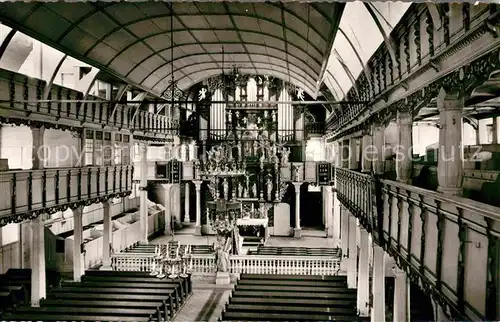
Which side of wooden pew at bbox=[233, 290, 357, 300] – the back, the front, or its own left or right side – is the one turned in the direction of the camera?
back

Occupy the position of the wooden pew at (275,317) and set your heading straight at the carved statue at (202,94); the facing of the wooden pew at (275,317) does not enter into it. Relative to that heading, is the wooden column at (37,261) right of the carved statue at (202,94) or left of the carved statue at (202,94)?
left

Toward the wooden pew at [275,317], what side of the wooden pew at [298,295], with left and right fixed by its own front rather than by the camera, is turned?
back

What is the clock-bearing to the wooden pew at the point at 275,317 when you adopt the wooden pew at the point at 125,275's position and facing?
the wooden pew at the point at 275,317 is roughly at 5 o'clock from the wooden pew at the point at 125,275.

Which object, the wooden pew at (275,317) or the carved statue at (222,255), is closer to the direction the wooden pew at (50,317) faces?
the carved statue

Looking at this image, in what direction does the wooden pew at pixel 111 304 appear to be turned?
away from the camera

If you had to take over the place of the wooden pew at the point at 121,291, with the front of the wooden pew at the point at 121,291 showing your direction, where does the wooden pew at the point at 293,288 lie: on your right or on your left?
on your right

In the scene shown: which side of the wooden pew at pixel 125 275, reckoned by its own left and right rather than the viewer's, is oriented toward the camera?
back

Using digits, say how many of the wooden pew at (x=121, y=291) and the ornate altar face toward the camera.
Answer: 1

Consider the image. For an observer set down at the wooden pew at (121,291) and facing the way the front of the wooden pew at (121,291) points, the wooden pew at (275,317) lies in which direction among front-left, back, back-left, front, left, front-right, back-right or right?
back-right

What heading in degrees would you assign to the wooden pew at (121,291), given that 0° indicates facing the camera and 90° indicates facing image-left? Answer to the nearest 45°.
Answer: approximately 180°
